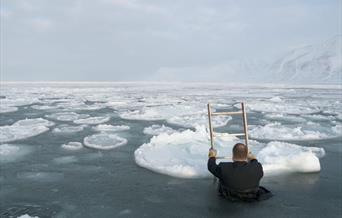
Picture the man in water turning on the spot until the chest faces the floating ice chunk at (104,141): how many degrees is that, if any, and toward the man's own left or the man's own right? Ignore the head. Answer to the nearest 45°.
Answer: approximately 45° to the man's own left

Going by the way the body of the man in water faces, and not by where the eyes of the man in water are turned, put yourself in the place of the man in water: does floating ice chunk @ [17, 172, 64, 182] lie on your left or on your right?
on your left

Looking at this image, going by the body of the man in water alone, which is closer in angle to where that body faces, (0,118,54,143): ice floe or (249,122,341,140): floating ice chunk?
the floating ice chunk

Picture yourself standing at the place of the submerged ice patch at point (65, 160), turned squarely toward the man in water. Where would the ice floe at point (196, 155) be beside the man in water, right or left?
left

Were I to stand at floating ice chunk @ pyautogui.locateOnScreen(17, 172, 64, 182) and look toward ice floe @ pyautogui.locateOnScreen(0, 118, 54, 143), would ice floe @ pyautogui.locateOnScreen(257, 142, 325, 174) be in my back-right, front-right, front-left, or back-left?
back-right

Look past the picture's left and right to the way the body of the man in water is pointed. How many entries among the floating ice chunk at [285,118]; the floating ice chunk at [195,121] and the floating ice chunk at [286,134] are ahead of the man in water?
3

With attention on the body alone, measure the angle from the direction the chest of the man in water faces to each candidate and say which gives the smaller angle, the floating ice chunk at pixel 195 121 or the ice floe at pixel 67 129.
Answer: the floating ice chunk

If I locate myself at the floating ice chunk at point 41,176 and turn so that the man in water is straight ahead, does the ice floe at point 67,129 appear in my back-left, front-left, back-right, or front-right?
back-left

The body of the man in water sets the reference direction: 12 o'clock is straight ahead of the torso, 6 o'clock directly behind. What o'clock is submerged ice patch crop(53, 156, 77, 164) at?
The submerged ice patch is roughly at 10 o'clock from the man in water.

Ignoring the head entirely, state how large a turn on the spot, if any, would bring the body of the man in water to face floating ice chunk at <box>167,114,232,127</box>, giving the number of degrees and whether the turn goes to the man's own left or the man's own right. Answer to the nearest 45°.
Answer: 0° — they already face it

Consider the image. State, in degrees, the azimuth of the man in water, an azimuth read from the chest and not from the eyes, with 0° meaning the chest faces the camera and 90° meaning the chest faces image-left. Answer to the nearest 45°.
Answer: approximately 180°
